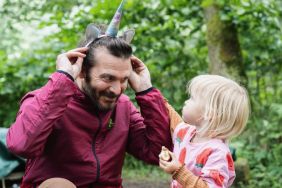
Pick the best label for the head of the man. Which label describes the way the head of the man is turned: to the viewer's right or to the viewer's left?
to the viewer's right

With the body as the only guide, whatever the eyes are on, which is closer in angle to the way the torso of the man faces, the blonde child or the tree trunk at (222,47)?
the blonde child

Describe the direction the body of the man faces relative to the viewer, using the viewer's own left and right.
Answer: facing the viewer and to the right of the viewer

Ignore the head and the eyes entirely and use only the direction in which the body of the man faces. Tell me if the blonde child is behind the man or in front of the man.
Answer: in front

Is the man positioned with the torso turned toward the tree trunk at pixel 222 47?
no

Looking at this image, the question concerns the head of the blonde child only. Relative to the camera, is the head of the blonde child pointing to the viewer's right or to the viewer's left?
to the viewer's left
